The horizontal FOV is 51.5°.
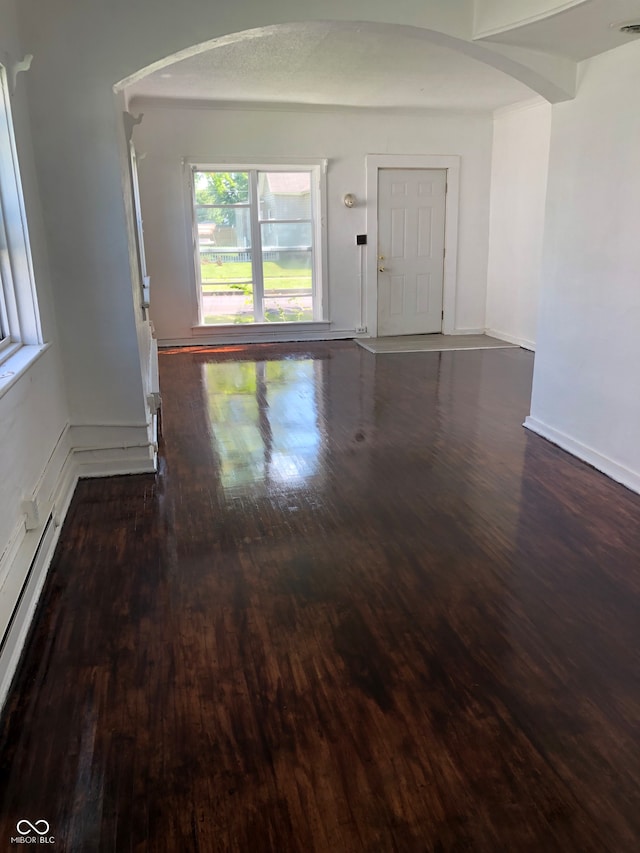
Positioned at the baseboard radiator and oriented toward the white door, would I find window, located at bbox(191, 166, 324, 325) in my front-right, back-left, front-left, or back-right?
front-left

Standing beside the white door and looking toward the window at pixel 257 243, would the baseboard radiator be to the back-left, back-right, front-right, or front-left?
front-left

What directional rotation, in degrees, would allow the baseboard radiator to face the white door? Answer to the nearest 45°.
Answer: approximately 45° to its left

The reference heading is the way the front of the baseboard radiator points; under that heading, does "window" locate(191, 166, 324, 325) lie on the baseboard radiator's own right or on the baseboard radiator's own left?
on the baseboard radiator's own left

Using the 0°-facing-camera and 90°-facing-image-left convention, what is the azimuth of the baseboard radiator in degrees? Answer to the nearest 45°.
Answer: approximately 270°

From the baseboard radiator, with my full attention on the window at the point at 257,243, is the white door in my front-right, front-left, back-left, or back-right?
front-right
